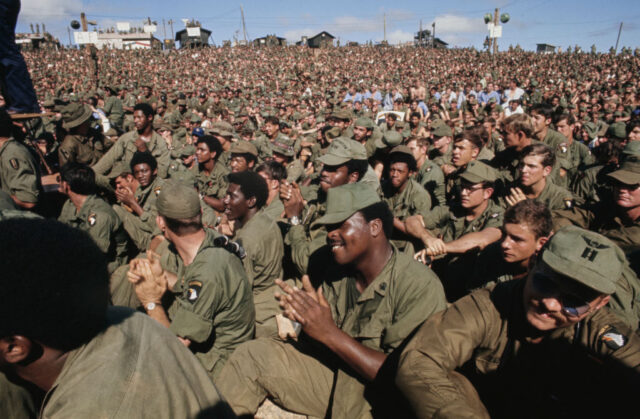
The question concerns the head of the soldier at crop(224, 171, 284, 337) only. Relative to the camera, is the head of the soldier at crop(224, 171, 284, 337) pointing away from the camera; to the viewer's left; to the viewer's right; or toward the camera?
to the viewer's left

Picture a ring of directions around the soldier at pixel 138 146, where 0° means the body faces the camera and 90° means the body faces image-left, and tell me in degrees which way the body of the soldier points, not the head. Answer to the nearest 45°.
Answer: approximately 45°

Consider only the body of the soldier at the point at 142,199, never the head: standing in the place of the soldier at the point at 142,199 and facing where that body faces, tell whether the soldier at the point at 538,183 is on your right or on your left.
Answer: on your left

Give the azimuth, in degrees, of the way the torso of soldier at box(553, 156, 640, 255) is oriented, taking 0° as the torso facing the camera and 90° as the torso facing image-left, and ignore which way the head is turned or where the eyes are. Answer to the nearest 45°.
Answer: approximately 45°

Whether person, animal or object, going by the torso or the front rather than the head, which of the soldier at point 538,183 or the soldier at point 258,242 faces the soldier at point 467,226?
the soldier at point 538,183
